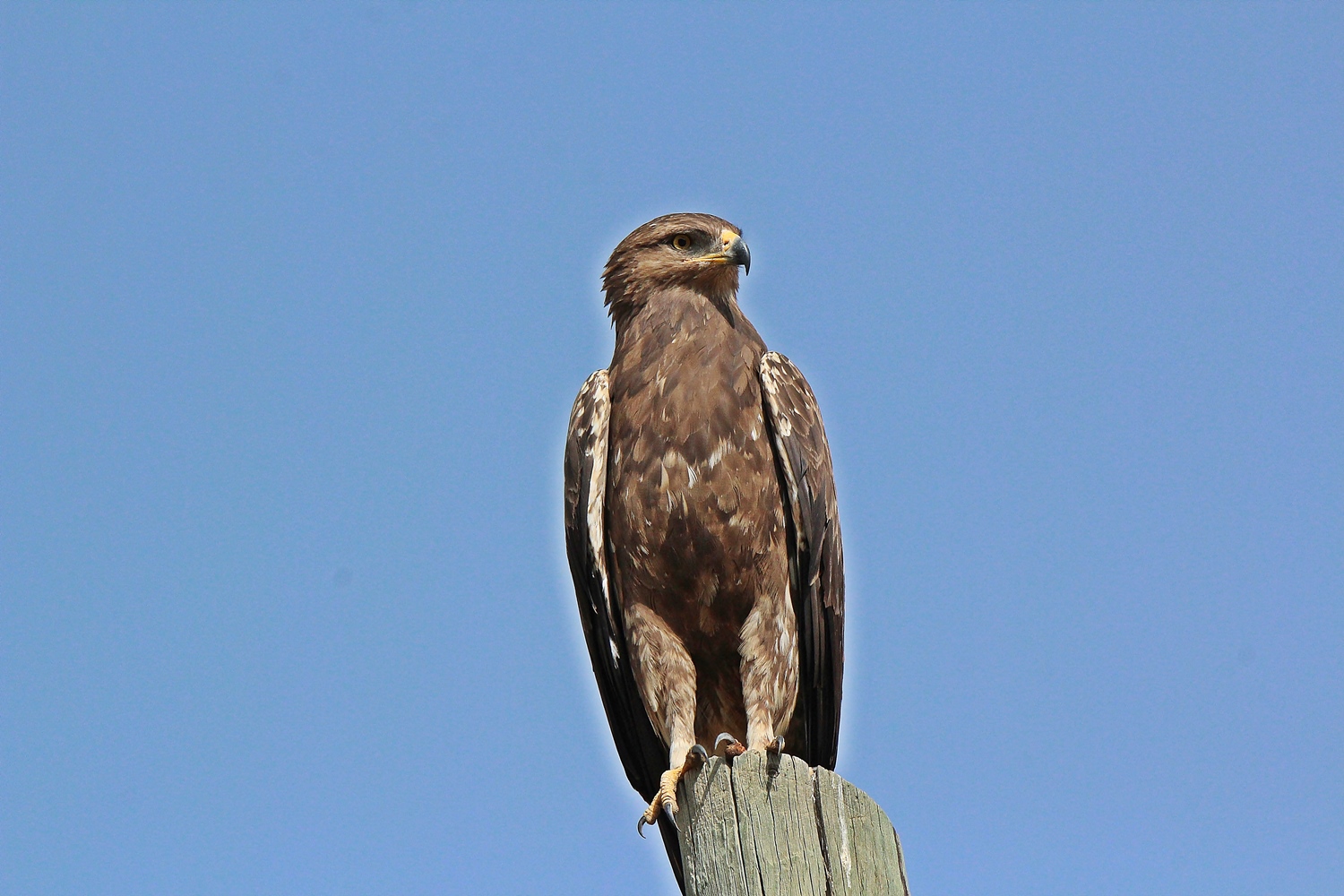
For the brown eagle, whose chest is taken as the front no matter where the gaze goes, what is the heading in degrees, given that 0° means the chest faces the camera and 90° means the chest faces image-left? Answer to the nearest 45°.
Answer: approximately 0°
